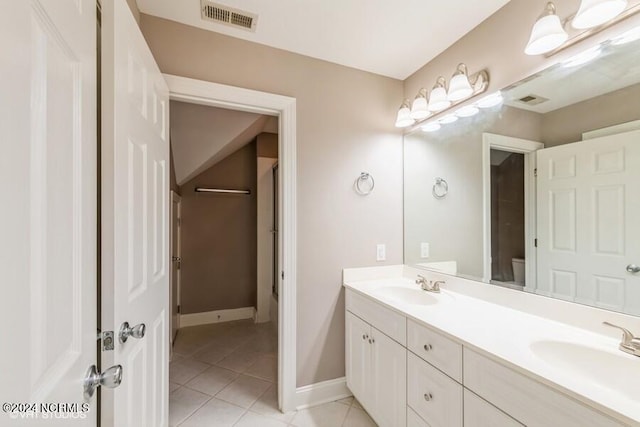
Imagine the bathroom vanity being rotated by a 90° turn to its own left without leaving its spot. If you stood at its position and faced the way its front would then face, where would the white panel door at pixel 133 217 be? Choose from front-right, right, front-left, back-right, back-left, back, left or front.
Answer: right

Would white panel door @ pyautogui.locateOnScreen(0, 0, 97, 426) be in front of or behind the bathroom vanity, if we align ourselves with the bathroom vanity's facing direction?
in front

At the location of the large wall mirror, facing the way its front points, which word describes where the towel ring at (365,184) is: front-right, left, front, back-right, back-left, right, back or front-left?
front-right

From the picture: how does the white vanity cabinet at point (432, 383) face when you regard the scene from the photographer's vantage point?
facing the viewer and to the left of the viewer

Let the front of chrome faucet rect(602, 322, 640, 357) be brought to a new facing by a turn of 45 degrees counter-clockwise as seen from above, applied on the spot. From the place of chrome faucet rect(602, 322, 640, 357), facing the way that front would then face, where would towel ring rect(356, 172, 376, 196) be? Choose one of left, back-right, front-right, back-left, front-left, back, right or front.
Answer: right

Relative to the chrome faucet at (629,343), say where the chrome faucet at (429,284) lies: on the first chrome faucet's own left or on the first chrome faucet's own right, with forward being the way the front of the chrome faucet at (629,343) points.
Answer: on the first chrome faucet's own right

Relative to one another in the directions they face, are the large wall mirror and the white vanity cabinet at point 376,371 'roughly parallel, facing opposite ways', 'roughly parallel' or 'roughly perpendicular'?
roughly parallel
